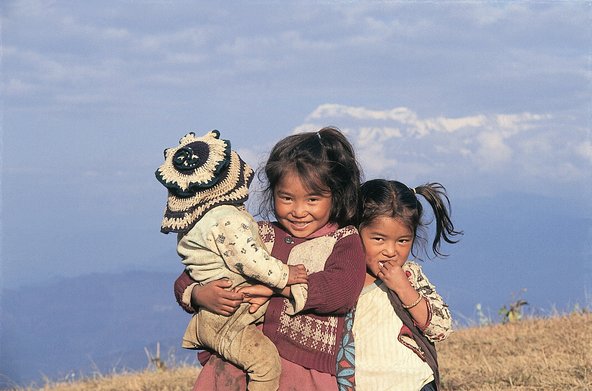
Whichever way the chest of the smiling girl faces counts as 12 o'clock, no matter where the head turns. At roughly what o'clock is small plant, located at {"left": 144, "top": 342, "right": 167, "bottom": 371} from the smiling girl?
The small plant is roughly at 4 o'clock from the smiling girl.

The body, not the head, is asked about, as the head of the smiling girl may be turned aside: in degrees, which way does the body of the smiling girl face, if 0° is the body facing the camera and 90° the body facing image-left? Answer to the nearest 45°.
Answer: approximately 45°
